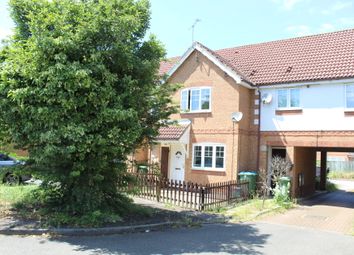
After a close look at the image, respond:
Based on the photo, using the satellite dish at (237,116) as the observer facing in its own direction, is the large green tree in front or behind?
in front

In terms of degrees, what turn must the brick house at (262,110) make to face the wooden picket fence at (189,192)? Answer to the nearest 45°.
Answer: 0° — it already faces it

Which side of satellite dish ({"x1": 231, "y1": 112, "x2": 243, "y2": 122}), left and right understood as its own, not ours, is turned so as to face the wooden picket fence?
front

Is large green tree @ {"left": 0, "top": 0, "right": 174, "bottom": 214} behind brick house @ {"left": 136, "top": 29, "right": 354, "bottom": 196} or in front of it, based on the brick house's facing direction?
in front

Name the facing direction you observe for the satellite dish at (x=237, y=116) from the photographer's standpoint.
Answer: facing the viewer and to the left of the viewer
